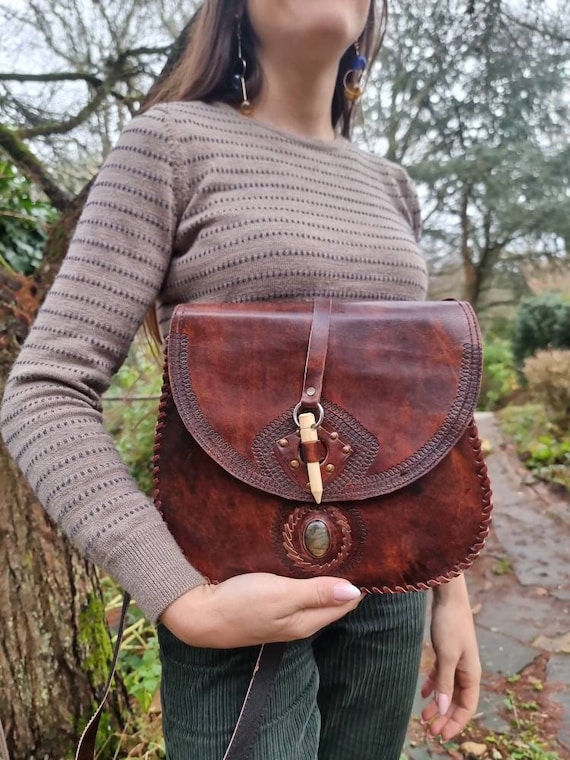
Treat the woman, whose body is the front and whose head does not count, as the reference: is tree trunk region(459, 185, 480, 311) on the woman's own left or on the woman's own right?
on the woman's own left

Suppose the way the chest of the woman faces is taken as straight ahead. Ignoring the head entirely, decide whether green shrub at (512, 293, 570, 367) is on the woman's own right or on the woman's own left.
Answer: on the woman's own left

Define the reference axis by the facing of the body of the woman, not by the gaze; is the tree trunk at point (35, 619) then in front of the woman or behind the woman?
behind

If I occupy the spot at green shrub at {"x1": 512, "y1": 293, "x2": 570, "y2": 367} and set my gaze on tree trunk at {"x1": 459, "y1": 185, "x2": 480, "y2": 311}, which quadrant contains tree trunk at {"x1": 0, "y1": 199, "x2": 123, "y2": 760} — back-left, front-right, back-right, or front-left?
back-left

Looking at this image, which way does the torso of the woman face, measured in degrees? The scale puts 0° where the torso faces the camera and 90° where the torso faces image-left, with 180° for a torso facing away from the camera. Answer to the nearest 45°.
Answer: approximately 315°
